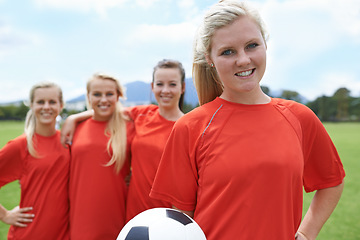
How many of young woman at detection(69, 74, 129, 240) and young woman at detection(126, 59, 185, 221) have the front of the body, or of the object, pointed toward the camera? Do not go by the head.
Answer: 2

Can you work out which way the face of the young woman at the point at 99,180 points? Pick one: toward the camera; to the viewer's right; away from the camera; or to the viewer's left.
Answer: toward the camera

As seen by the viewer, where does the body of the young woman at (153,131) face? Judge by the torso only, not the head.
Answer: toward the camera

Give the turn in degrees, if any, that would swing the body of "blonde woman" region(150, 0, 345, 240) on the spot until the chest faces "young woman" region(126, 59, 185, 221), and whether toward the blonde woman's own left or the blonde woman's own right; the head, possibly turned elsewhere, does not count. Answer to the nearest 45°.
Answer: approximately 135° to the blonde woman's own right

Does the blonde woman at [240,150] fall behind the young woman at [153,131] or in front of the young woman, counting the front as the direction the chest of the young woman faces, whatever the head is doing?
in front

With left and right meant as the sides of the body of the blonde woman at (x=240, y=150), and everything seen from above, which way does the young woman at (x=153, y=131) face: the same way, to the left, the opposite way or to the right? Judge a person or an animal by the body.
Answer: the same way

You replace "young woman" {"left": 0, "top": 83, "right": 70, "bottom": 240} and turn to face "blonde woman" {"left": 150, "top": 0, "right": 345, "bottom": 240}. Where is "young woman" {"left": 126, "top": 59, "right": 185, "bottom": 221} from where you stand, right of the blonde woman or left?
left

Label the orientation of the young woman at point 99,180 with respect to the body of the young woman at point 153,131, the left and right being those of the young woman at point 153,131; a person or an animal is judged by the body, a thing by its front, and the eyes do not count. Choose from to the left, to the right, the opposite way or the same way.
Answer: the same way

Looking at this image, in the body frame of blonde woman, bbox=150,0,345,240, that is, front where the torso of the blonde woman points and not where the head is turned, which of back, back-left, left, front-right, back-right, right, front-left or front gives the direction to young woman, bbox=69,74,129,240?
back-right

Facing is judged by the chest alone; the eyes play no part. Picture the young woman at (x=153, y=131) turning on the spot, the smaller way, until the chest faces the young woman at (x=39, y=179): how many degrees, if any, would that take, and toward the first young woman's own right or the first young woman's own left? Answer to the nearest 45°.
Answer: approximately 90° to the first young woman's own right

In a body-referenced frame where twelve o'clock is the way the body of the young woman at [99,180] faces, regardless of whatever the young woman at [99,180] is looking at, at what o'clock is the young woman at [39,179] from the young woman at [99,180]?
the young woman at [39,179] is roughly at 4 o'clock from the young woman at [99,180].

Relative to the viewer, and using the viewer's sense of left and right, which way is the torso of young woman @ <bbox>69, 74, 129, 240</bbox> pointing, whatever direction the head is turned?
facing the viewer

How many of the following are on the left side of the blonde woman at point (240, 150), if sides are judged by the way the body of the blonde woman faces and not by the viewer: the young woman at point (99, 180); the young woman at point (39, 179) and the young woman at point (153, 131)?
0

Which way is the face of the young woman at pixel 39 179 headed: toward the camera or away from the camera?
toward the camera

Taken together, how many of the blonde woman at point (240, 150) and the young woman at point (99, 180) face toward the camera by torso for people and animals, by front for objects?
2

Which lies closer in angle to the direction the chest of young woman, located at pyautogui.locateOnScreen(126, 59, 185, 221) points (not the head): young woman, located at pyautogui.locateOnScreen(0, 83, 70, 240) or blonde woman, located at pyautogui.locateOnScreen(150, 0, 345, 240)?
the blonde woman
